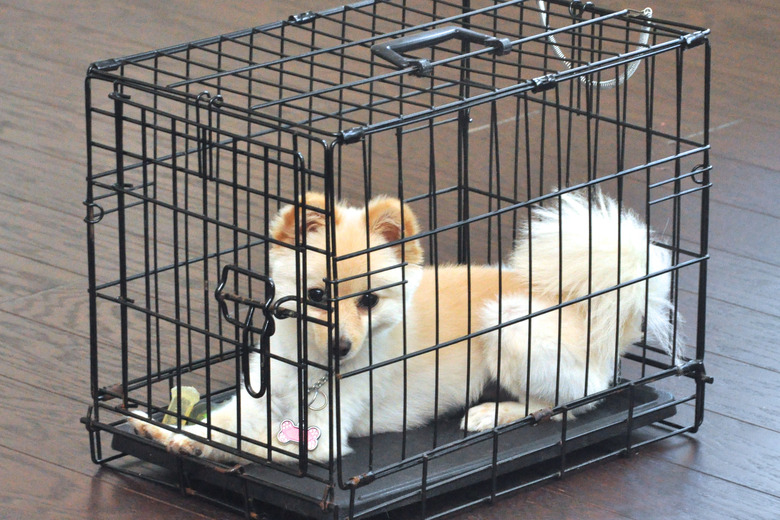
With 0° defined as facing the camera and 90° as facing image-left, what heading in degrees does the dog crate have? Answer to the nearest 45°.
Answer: approximately 45°

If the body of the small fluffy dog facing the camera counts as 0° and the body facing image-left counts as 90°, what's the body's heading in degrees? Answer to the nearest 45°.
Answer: approximately 45°
